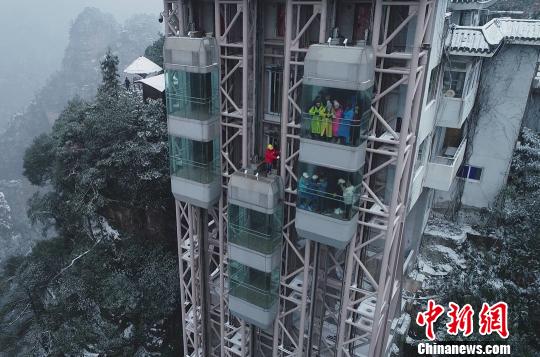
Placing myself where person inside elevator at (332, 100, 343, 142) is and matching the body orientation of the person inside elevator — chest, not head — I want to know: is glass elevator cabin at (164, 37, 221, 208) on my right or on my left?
on my right

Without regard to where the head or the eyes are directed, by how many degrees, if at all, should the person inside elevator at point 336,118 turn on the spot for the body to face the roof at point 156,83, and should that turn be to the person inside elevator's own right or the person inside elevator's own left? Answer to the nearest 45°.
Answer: approximately 135° to the person inside elevator's own right

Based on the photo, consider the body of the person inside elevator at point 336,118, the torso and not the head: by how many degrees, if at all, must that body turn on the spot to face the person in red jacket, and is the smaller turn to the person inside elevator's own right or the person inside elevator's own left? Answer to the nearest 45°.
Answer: approximately 135° to the person inside elevator's own right

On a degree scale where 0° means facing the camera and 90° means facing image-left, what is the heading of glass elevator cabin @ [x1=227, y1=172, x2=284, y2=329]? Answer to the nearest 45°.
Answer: approximately 45°

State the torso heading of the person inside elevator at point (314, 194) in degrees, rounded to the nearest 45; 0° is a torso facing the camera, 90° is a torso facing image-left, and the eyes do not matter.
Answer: approximately 45°

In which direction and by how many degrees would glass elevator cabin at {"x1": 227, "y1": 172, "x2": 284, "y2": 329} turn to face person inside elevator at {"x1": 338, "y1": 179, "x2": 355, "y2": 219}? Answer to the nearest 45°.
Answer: approximately 90° to its left

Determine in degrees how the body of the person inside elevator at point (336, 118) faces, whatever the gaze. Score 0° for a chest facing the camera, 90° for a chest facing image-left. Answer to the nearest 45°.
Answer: approximately 0°

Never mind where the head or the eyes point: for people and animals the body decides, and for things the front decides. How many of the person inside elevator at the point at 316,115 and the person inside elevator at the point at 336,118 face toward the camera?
2

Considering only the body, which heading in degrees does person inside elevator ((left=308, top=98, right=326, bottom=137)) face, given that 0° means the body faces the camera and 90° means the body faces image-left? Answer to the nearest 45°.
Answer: approximately 0°
